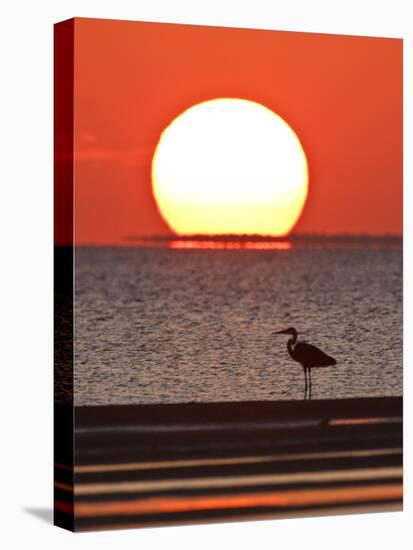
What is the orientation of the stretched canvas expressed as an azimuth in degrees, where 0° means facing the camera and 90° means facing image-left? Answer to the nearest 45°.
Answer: approximately 315°
